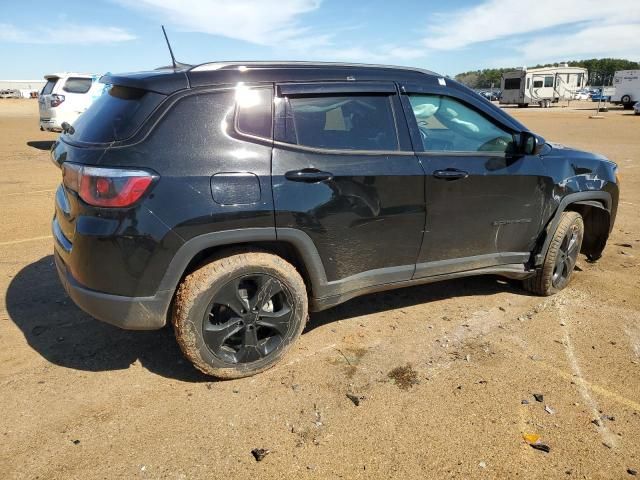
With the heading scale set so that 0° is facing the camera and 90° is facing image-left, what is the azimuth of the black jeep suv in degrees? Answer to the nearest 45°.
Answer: approximately 225°

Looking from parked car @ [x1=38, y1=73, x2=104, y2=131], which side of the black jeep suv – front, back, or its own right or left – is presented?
left

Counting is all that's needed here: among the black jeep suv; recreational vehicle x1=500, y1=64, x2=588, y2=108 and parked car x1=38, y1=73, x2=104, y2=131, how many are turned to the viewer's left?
0

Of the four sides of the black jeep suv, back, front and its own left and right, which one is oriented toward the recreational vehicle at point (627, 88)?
front

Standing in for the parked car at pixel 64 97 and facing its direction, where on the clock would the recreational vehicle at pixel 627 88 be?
The recreational vehicle is roughly at 1 o'clock from the parked car.

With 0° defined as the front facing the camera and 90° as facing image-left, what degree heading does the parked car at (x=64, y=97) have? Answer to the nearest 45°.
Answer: approximately 225°

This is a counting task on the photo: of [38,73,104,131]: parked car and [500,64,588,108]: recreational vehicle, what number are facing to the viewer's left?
0

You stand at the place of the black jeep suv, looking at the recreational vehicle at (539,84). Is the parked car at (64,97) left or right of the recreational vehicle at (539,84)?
left

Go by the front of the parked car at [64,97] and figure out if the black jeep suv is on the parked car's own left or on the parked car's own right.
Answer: on the parked car's own right

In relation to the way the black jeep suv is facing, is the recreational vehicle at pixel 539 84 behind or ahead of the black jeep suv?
ahead
